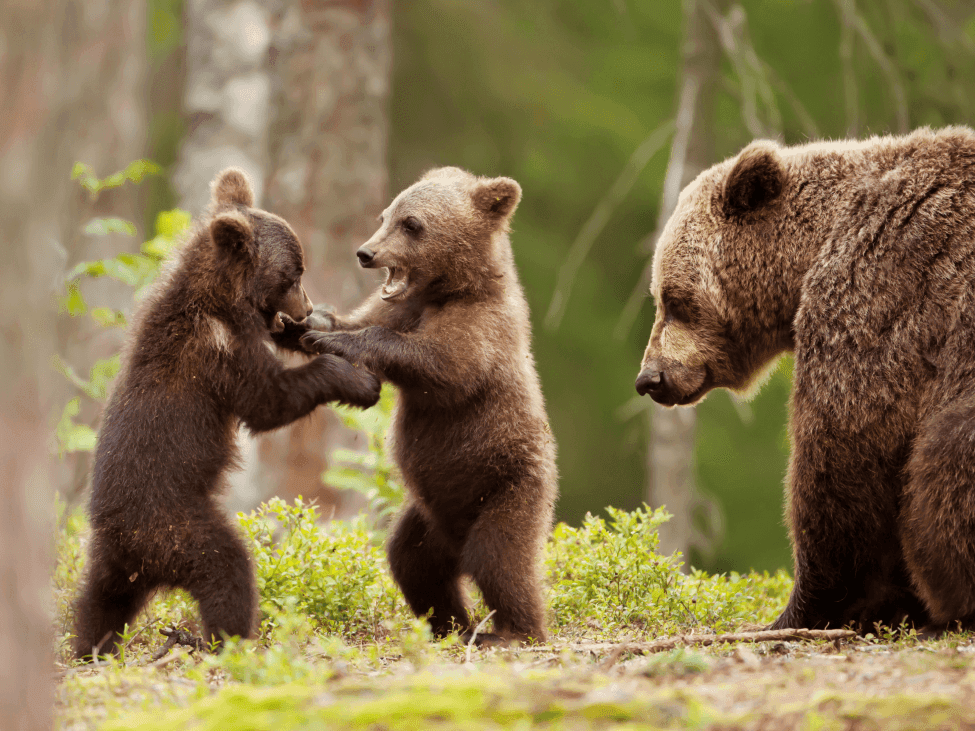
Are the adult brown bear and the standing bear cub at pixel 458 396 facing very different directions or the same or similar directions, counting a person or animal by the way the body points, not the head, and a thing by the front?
same or similar directions

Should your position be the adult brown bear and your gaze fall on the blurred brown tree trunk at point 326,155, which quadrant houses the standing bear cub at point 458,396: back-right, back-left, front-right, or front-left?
front-left

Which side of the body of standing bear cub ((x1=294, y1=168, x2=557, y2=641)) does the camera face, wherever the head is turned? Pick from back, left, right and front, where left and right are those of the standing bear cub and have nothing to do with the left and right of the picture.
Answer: left

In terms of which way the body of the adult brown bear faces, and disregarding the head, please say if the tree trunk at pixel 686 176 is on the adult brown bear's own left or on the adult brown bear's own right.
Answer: on the adult brown bear's own right

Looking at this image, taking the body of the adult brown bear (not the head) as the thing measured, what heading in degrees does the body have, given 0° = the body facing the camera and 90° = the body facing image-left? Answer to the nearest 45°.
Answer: approximately 90°

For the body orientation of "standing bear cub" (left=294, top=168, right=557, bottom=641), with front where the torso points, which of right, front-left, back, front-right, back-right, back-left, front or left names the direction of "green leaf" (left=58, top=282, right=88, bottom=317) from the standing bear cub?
front-right

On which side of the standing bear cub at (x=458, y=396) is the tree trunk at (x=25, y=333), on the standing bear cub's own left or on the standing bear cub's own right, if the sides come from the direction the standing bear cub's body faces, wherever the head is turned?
on the standing bear cub's own left

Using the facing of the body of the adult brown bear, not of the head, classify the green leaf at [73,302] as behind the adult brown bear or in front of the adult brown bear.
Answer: in front

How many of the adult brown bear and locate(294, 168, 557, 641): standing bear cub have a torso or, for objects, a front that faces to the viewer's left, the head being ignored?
2

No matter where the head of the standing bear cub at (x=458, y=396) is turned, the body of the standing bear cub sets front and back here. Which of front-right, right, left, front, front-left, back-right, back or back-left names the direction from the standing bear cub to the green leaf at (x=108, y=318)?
front-right

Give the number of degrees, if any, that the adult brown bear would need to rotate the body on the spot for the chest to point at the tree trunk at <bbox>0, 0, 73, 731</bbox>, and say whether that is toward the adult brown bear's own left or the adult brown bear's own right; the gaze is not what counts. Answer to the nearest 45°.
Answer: approximately 45° to the adult brown bear's own left

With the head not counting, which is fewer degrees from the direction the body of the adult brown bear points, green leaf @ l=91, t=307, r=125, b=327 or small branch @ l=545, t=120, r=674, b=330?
the green leaf
